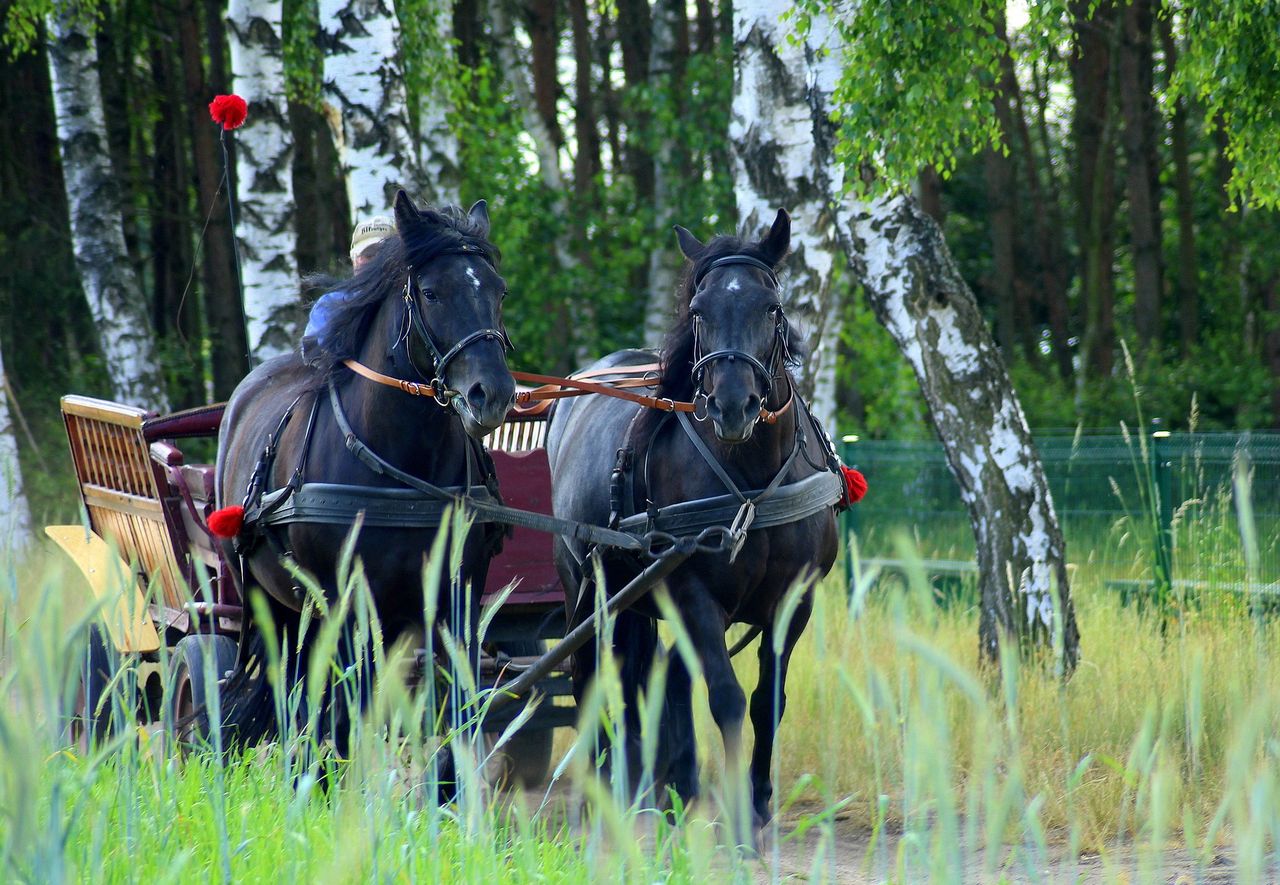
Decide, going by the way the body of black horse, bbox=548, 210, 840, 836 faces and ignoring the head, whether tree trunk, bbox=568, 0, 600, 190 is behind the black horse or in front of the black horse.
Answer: behind

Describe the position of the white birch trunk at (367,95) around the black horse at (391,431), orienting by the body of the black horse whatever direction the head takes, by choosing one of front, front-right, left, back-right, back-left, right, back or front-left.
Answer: back-left

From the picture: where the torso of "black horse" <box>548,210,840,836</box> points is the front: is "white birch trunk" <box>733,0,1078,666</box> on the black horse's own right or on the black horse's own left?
on the black horse's own left

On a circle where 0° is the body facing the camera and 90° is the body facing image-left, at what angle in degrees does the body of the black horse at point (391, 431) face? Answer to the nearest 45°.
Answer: approximately 315°

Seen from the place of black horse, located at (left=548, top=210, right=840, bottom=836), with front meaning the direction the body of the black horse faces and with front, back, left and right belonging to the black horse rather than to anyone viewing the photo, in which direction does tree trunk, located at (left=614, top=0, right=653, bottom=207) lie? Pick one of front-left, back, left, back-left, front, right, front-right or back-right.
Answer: back-left

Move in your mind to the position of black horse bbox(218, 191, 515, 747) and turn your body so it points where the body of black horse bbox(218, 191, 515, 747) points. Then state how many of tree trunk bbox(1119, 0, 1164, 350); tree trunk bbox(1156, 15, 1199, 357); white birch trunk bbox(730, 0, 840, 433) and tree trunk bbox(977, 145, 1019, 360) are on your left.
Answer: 4

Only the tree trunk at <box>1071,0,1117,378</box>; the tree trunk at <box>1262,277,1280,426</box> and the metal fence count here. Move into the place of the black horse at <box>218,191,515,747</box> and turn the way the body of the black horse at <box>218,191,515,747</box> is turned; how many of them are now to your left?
3

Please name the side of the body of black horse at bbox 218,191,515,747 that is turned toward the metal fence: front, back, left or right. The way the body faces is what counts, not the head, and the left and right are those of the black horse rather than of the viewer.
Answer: left

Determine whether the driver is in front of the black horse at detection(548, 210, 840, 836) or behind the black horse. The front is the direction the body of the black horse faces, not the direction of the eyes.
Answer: behind

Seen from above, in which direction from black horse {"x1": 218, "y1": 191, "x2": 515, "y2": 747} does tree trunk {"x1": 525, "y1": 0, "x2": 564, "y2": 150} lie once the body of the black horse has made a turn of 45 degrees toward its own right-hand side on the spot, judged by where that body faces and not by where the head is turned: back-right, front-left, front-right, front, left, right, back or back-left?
back

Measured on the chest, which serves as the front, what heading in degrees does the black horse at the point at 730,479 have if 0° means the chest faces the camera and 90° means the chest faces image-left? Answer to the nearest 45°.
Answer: approximately 315°

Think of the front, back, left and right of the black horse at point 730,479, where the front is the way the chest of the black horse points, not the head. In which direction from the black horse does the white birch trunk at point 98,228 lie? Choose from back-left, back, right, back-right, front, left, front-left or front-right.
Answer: back
